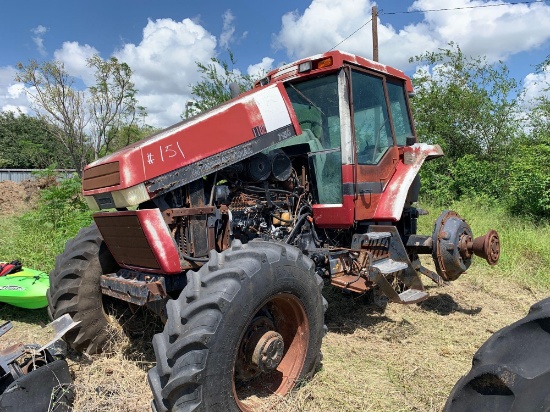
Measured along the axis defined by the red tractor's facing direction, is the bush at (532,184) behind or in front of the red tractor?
behind

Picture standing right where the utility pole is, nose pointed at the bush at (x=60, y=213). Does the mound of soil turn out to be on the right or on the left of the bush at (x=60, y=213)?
right

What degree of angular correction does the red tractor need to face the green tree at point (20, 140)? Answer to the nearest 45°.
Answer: approximately 90° to its right

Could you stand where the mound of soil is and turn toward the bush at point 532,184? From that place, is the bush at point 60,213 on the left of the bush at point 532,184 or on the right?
right

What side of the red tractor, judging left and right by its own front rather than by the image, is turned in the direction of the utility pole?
back

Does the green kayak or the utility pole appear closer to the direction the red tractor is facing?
the green kayak

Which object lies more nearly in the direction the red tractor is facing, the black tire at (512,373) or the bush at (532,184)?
the black tire

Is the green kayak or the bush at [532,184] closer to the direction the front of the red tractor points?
the green kayak

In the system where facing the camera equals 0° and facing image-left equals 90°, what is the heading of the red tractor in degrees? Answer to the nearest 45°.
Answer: approximately 45°

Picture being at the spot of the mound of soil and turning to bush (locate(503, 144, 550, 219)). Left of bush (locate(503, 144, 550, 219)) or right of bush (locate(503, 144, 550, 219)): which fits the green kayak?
right

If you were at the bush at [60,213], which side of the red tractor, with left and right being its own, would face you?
right

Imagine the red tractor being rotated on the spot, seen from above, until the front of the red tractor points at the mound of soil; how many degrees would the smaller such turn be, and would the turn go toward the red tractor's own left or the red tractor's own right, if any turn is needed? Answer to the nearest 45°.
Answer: approximately 90° to the red tractor's own right

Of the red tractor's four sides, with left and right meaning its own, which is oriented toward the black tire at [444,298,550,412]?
left
